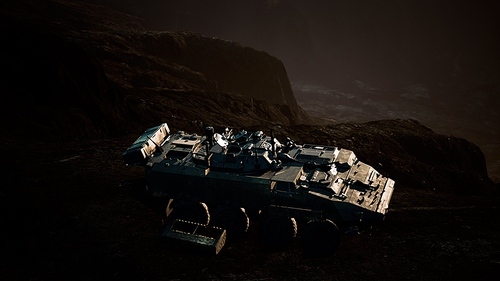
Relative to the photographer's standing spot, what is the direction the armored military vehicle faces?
facing the viewer and to the right of the viewer
